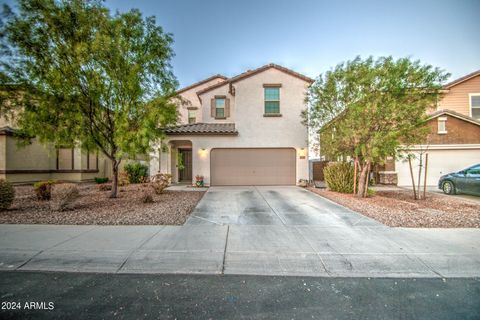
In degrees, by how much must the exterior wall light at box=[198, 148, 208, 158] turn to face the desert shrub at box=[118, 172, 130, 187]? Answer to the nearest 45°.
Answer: approximately 90° to its right

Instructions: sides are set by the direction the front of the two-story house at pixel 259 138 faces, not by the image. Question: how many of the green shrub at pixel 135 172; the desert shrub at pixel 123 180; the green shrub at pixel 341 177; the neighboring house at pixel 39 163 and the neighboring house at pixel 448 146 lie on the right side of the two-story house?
3

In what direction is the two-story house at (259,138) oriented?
toward the camera

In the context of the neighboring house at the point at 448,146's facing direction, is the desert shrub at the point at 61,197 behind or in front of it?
in front

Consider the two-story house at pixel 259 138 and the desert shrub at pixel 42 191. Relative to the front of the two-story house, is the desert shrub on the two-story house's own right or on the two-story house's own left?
on the two-story house's own right

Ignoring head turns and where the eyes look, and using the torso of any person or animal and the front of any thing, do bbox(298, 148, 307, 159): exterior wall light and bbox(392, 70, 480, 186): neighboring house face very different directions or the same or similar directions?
same or similar directions

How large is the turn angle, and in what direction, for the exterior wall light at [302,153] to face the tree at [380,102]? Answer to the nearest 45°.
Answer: approximately 45° to its left

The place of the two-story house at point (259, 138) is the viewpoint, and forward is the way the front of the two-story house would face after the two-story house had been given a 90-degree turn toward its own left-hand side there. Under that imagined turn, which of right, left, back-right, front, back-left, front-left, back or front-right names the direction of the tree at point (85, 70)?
back-right

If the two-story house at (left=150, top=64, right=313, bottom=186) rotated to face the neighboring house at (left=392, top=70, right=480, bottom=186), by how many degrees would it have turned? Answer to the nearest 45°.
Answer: approximately 90° to its left

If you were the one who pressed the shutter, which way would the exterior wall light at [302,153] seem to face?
facing the viewer

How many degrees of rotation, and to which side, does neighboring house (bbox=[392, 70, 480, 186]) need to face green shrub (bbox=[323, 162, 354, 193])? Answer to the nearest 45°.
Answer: approximately 45° to its right
